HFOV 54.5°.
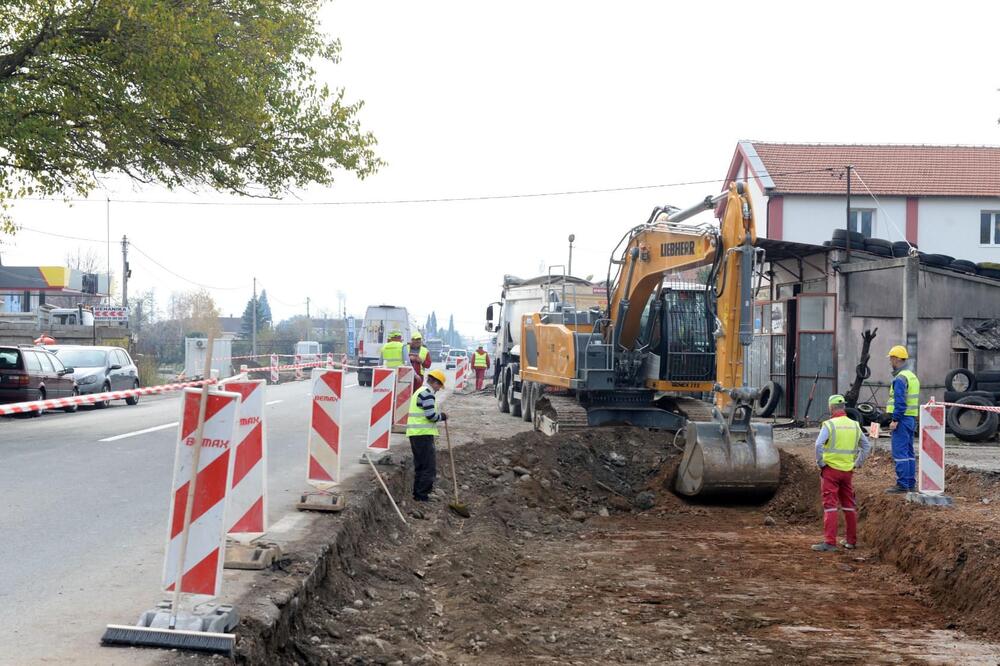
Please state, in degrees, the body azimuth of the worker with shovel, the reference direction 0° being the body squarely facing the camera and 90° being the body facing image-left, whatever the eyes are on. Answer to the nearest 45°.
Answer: approximately 270°

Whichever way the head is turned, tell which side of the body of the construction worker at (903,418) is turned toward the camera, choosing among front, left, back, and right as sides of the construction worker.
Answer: left

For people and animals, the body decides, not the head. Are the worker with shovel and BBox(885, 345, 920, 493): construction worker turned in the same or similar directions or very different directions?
very different directions

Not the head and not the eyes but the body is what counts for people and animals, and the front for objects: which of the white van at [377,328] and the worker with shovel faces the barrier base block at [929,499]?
the worker with shovel

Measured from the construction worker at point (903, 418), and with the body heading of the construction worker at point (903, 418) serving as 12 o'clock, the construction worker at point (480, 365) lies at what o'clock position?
the construction worker at point (480, 365) is roughly at 2 o'clock from the construction worker at point (903, 418).

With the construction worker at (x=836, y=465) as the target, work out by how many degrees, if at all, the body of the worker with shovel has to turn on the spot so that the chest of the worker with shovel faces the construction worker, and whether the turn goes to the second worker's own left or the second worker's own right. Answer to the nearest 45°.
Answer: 0° — they already face them

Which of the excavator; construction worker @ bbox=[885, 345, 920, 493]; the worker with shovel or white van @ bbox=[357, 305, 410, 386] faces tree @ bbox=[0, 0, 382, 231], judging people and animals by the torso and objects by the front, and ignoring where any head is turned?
the construction worker

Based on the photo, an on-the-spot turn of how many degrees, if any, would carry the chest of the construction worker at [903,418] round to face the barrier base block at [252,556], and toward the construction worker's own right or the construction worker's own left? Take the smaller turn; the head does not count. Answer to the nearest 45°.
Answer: approximately 45° to the construction worker's own left

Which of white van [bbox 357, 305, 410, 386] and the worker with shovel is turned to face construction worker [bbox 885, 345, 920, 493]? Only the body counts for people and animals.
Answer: the worker with shovel

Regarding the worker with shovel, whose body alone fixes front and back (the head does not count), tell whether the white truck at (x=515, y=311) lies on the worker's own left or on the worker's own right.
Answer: on the worker's own left

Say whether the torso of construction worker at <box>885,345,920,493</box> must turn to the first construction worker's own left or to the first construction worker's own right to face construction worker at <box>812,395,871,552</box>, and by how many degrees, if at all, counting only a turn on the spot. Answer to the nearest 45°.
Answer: approximately 90° to the first construction worker's own left

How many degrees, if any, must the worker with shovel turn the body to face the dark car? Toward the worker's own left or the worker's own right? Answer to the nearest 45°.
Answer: approximately 135° to the worker's own left
